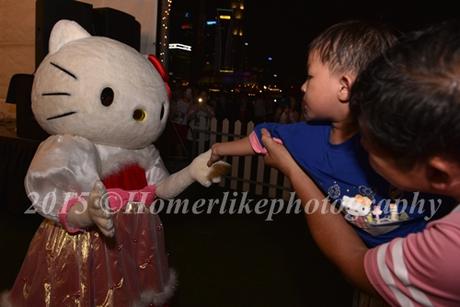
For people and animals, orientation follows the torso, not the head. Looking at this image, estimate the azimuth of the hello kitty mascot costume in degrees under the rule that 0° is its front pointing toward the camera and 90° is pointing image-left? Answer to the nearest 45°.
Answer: approximately 315°

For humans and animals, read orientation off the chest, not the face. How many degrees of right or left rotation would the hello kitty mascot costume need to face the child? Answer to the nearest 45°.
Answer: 0° — it already faces them
